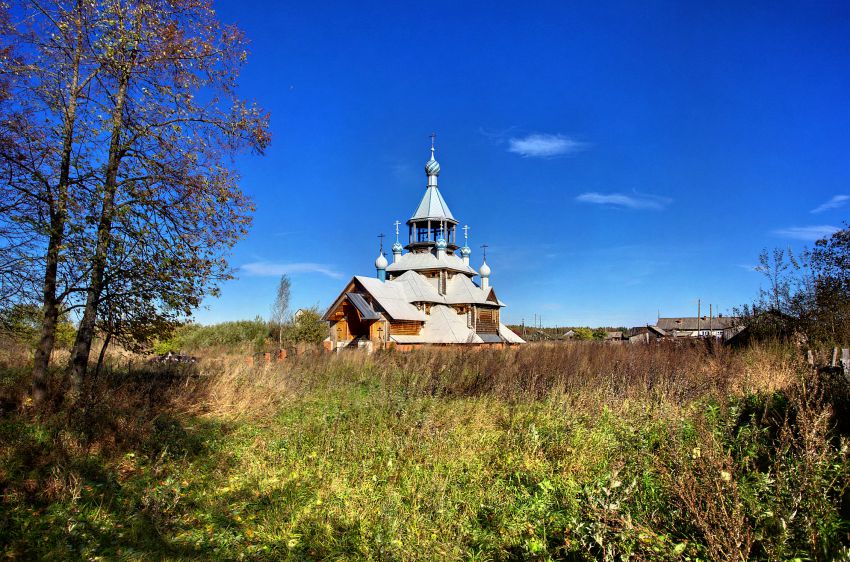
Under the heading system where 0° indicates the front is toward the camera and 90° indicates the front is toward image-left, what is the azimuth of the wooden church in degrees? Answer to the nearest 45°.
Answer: approximately 45°
